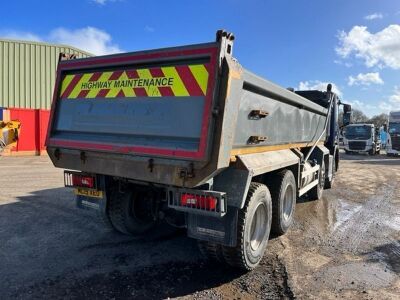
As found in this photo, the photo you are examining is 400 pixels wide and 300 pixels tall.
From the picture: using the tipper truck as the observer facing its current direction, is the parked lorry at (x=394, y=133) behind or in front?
in front

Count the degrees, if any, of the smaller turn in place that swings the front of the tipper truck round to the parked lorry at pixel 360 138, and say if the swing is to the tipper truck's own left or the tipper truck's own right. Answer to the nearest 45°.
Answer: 0° — it already faces it

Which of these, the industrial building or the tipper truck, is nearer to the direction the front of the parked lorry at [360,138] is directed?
the tipper truck

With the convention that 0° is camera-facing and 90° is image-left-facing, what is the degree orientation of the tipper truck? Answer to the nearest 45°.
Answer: approximately 225°

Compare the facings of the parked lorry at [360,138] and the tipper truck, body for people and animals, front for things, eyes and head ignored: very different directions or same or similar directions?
very different directions

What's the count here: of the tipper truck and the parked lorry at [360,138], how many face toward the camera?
1

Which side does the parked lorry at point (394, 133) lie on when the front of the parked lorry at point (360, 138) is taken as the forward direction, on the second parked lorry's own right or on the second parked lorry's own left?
on the second parked lorry's own left

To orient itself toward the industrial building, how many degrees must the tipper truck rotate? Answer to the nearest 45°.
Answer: approximately 90° to its left
